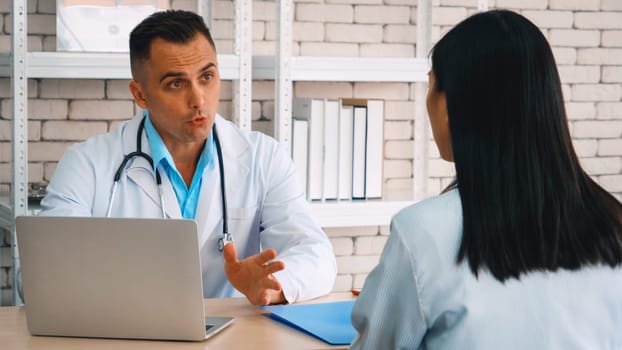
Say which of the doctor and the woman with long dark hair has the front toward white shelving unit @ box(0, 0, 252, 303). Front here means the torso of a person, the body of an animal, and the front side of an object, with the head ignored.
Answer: the woman with long dark hair

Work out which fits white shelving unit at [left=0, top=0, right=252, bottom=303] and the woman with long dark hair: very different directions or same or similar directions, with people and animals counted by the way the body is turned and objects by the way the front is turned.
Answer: very different directions

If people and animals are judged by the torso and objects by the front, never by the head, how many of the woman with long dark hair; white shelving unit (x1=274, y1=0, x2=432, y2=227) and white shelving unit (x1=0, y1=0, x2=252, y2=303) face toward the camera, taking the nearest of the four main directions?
2

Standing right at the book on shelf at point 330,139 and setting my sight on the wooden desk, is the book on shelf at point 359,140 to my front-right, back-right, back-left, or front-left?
back-left

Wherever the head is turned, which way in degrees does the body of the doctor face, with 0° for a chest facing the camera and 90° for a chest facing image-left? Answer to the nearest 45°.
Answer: approximately 315°

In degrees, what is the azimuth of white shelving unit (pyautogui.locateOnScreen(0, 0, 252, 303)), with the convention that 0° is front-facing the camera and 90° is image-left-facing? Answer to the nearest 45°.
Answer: approximately 0°

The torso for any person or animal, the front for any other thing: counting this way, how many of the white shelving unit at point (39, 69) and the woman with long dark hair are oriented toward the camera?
1
